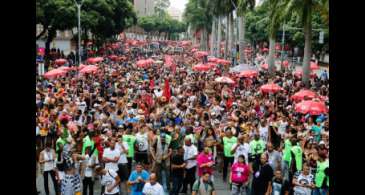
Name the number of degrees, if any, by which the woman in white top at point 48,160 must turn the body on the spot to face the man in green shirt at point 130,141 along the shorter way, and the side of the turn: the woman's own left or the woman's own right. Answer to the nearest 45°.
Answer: approximately 135° to the woman's own left

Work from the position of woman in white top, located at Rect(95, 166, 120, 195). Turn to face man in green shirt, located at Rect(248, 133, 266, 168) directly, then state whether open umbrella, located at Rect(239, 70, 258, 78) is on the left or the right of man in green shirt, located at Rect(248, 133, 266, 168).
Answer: left

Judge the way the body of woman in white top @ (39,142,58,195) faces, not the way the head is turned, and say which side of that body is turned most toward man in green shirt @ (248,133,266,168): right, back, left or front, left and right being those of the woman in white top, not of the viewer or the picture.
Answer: left

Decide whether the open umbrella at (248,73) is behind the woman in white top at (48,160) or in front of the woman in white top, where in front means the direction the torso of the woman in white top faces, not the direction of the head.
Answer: behind

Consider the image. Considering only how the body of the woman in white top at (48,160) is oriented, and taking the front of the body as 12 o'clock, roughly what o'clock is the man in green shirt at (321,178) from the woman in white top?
The man in green shirt is roughly at 10 o'clock from the woman in white top.

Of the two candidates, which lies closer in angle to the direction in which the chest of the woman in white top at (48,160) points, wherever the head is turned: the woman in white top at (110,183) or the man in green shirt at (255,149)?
the woman in white top

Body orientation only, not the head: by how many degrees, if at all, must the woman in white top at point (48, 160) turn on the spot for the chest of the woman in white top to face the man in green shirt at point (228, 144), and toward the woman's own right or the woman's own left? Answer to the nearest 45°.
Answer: approximately 90° to the woman's own left
